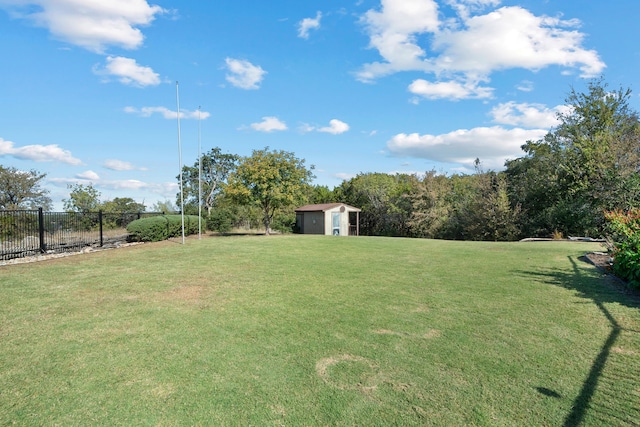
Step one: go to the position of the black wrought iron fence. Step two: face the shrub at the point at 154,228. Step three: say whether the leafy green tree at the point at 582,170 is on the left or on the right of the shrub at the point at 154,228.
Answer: right

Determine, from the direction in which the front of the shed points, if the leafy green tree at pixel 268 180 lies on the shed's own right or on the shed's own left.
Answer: on the shed's own right

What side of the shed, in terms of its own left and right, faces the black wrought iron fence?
right

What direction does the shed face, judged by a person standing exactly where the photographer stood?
facing the viewer and to the right of the viewer

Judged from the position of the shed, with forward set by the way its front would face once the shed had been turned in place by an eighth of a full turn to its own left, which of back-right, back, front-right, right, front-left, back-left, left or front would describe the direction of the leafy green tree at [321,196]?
left

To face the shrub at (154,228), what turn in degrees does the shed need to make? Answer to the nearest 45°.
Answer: approximately 90° to its right

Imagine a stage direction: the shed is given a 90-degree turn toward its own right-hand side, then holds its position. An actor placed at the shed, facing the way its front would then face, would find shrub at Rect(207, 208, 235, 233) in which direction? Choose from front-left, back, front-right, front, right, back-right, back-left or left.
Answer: front

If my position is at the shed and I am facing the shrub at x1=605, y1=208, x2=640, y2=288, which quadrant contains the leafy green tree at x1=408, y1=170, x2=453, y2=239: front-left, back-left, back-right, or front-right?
front-left

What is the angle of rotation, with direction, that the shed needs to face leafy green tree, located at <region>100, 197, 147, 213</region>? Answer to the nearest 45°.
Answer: approximately 135° to its right

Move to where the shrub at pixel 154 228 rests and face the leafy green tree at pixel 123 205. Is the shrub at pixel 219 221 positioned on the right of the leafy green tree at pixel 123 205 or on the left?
right

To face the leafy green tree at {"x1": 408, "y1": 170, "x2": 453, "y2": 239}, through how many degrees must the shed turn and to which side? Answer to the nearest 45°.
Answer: approximately 45° to its left
